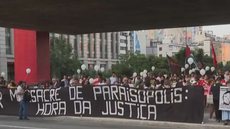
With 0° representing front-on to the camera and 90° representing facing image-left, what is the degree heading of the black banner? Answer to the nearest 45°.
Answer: approximately 0°

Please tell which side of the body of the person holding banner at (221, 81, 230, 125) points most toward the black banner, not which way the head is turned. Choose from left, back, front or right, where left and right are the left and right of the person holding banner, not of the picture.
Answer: right

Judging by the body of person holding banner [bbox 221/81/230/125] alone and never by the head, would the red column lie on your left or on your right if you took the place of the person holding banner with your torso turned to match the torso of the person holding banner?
on your right

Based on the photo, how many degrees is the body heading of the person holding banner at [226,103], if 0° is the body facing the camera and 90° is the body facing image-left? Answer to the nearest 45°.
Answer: approximately 0°

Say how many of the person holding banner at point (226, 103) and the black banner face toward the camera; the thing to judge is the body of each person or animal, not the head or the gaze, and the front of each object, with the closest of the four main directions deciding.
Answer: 2

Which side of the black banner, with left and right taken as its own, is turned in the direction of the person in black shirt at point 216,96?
left

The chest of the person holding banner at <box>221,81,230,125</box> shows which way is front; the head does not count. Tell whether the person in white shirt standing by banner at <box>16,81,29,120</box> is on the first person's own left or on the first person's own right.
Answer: on the first person's own right
